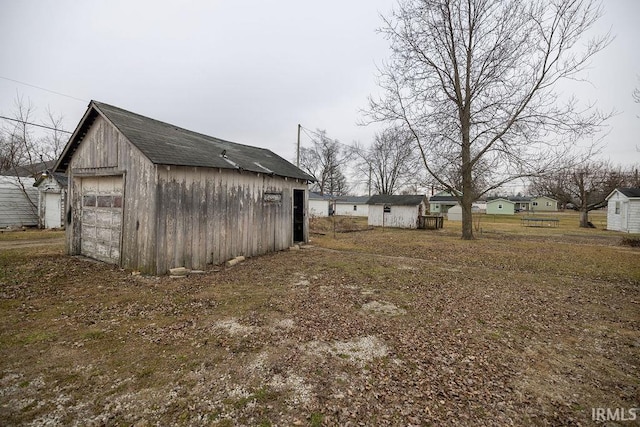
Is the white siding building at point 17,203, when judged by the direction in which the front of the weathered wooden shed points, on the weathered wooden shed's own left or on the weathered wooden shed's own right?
on the weathered wooden shed's own right

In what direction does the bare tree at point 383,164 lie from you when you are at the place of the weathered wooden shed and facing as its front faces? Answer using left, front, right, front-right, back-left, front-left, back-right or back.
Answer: back

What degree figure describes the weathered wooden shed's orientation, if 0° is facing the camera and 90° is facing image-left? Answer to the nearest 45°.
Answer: approximately 45°

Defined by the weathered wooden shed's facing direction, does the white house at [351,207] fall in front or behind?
behind

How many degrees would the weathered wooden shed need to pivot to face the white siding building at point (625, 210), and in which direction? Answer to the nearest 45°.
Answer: approximately 135° to its left

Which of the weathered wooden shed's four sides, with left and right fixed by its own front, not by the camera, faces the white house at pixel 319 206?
back

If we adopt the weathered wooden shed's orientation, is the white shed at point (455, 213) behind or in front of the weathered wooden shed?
behind
